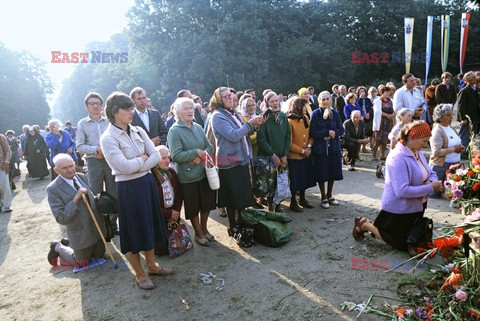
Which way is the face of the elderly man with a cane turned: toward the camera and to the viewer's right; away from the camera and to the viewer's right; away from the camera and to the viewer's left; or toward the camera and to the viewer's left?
toward the camera and to the viewer's right

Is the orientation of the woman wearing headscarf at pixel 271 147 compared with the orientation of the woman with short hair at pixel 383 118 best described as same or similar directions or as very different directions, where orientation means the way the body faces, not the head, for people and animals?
same or similar directions

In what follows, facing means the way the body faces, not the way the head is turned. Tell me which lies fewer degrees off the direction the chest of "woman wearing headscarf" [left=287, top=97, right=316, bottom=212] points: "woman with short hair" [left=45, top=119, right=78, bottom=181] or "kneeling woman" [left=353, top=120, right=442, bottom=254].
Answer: the kneeling woman

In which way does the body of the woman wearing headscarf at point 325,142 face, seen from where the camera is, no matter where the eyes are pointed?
toward the camera

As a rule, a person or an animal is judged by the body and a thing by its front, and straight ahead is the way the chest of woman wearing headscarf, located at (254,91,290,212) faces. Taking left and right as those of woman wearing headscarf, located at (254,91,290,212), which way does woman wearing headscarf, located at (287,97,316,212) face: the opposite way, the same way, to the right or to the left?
the same way

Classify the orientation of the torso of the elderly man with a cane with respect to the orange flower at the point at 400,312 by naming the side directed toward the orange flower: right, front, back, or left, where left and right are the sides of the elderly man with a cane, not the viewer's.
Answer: front

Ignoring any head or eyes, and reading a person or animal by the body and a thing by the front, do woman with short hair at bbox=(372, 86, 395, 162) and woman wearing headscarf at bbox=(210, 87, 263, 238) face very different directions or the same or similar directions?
same or similar directions

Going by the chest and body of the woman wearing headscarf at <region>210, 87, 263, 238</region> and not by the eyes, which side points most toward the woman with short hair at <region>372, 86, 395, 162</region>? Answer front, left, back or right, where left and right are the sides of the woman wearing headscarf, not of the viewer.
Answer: left

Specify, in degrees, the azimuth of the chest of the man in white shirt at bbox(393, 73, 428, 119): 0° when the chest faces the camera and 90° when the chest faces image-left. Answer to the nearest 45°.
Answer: approximately 315°

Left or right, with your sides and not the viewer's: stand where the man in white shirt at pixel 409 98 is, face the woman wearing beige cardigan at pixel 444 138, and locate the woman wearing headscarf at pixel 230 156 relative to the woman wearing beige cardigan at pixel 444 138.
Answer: right

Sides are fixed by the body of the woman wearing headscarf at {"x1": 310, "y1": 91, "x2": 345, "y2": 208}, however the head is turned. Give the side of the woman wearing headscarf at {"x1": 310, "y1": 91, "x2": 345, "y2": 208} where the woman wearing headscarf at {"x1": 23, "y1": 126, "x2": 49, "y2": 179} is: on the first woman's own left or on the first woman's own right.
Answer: on the first woman's own right

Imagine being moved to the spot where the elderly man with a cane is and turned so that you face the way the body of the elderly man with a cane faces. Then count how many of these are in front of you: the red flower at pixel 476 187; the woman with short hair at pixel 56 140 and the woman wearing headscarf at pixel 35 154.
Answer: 1

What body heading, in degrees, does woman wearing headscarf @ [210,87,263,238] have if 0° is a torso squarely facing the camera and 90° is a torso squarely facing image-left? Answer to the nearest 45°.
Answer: approximately 315°

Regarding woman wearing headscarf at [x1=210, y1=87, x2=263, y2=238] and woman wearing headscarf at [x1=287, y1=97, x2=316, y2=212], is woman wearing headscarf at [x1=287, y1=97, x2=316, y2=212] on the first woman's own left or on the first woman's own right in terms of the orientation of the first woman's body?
on the first woman's own left

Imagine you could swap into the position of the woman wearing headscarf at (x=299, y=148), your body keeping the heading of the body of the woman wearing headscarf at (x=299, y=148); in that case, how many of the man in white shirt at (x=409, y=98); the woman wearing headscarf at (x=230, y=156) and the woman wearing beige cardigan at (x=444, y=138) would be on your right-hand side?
1

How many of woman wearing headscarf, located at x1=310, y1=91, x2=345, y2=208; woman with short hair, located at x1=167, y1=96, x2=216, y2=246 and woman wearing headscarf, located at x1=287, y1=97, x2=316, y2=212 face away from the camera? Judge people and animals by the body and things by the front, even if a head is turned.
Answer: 0
